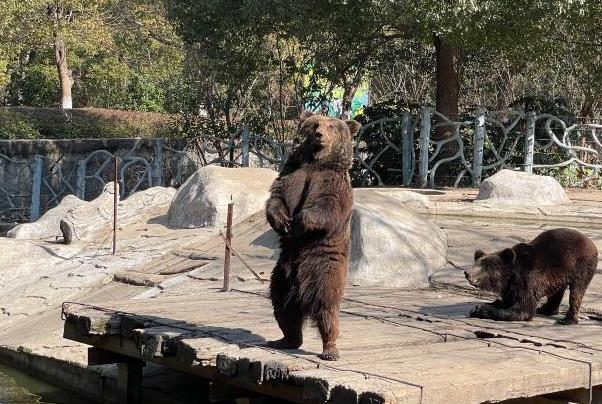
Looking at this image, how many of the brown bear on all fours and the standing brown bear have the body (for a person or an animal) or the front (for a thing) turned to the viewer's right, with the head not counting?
0

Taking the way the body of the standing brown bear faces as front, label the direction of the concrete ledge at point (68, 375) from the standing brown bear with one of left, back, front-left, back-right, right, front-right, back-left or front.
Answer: right

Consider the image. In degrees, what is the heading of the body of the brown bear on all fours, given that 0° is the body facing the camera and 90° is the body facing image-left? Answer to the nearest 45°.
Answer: approximately 90°

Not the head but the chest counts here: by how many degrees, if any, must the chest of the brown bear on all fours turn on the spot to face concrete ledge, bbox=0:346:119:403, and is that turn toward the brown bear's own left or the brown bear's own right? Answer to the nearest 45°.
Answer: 0° — it already faces it

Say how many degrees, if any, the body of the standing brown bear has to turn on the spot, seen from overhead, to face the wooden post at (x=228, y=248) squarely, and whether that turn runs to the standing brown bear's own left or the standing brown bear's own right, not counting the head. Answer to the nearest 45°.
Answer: approximately 135° to the standing brown bear's own right

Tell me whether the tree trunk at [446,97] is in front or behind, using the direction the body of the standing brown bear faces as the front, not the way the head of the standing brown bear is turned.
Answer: behind

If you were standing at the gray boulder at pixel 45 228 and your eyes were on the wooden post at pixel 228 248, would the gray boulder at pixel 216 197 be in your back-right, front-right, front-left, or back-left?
front-left

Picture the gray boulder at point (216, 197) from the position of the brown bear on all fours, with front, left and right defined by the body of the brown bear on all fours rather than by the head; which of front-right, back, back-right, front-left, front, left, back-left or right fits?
front-right

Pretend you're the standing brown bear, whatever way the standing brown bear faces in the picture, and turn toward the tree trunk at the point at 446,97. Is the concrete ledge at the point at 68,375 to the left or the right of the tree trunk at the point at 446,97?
left

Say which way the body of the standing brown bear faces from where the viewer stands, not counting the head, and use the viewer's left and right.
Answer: facing the viewer and to the left of the viewer
